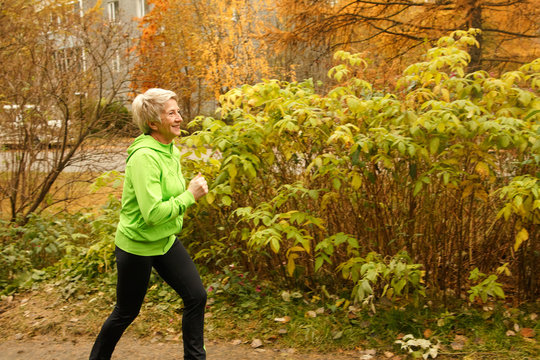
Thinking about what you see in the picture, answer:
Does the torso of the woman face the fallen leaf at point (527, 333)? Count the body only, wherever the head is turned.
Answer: yes

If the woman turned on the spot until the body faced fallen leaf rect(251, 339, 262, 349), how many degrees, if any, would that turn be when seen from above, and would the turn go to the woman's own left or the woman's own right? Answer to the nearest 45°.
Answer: approximately 45° to the woman's own left

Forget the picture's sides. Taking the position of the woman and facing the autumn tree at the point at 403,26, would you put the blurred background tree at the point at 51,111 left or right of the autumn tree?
left

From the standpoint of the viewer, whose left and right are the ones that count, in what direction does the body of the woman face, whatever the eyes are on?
facing to the right of the viewer
